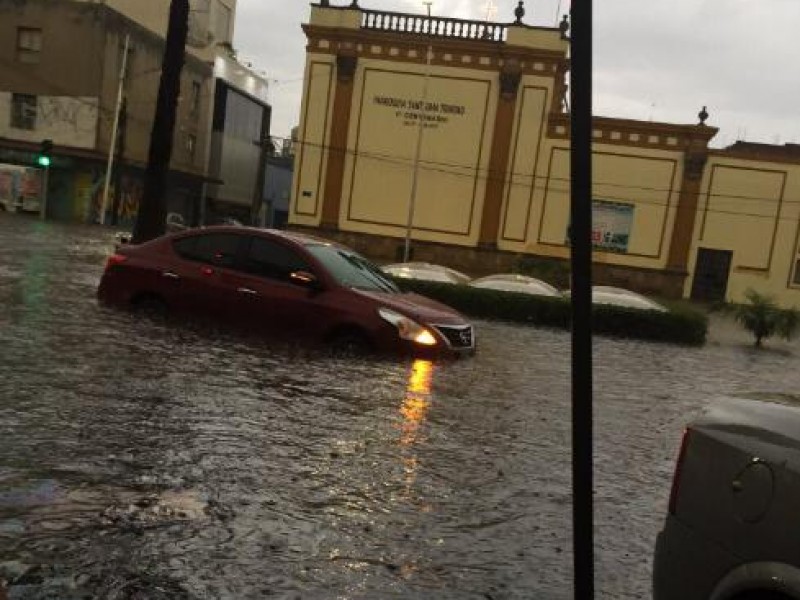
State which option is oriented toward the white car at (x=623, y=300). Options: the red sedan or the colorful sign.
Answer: the colorful sign

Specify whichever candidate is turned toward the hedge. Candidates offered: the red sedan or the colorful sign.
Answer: the colorful sign

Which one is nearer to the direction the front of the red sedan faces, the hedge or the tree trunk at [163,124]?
the hedge

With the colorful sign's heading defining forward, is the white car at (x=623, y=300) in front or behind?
in front

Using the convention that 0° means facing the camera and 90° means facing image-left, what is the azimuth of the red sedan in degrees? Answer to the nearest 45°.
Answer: approximately 315°

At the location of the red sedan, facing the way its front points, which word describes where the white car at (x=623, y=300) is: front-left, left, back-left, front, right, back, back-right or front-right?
left

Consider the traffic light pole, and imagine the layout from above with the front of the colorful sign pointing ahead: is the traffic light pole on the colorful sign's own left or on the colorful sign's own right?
on the colorful sign's own right

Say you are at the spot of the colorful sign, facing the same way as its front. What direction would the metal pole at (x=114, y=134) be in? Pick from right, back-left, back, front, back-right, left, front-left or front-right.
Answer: right

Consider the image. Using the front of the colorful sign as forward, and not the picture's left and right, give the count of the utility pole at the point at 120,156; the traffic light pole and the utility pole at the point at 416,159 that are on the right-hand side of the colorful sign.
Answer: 3

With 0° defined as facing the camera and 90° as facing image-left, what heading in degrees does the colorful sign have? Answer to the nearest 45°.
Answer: approximately 0°

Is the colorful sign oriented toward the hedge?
yes

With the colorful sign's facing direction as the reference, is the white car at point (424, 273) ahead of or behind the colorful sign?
ahead

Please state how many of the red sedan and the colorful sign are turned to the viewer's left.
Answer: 0
